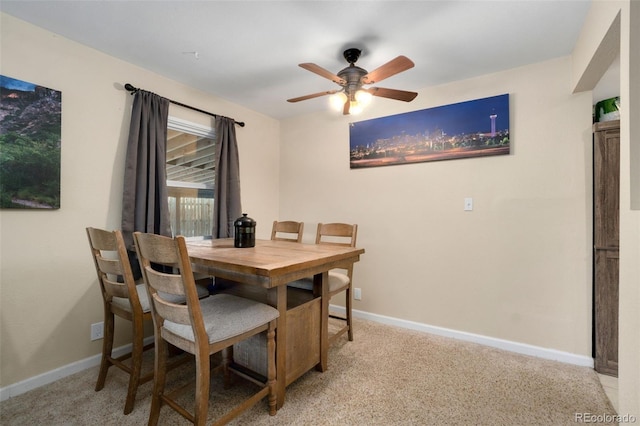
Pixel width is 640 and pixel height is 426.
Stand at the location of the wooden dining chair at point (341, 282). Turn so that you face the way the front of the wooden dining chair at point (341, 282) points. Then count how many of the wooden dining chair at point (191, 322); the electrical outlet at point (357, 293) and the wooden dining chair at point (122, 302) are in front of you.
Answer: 2

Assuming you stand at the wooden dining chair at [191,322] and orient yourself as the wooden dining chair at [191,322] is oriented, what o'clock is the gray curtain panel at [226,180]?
The gray curtain panel is roughly at 11 o'clock from the wooden dining chair.

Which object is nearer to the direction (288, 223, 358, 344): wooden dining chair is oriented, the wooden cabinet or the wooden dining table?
the wooden dining table

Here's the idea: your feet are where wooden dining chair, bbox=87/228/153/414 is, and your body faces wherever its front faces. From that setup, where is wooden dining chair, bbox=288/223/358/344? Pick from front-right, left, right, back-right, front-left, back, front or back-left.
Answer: front-right

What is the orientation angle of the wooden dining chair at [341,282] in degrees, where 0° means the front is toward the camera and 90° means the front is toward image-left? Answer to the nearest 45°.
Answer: approximately 45°

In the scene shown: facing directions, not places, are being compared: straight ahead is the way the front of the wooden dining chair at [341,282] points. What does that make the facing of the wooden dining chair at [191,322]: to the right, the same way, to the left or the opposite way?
the opposite way

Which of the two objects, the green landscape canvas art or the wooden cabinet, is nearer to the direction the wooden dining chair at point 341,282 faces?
the green landscape canvas art

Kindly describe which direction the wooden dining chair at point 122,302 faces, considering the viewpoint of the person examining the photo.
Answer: facing away from the viewer and to the right of the viewer

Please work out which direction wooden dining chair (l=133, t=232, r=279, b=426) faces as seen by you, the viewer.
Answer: facing away from the viewer and to the right of the viewer
